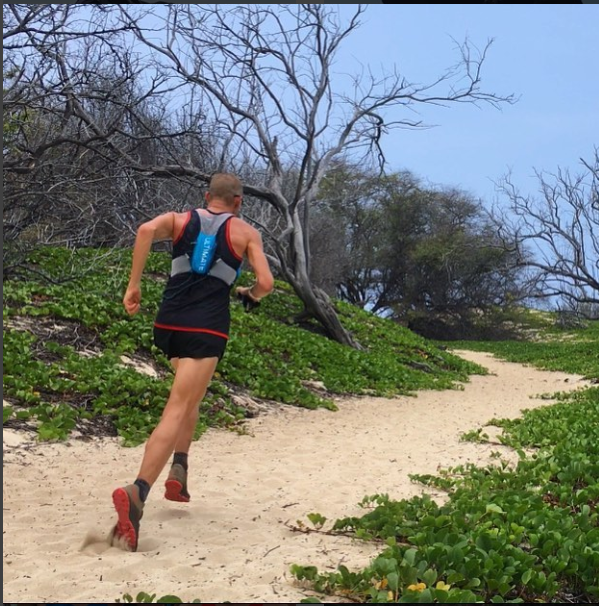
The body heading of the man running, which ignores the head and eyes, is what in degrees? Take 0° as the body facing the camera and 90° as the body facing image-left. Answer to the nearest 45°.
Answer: approximately 225°

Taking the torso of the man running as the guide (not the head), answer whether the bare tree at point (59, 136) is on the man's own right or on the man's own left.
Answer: on the man's own left
